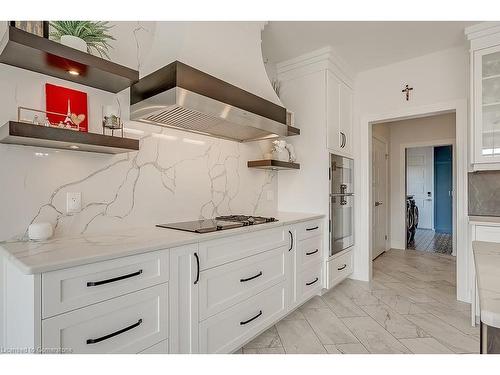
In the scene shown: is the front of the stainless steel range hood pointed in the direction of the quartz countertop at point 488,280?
yes

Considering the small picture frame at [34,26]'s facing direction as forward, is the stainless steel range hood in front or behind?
in front

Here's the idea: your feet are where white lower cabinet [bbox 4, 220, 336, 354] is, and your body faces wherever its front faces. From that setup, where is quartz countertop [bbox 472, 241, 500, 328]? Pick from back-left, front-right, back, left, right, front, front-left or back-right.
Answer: front

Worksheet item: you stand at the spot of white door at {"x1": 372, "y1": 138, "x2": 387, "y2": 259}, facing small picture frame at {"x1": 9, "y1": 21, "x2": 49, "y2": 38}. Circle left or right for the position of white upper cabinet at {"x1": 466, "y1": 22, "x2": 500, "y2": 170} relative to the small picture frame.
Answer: left

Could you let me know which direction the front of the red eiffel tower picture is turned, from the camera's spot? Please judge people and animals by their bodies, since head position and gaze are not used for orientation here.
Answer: facing the viewer and to the right of the viewer

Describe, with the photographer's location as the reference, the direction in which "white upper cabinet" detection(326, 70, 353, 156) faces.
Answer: facing to the right of the viewer

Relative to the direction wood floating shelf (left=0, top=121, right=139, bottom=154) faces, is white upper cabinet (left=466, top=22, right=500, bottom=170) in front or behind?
in front

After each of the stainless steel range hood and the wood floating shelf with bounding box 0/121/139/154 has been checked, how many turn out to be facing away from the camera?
0

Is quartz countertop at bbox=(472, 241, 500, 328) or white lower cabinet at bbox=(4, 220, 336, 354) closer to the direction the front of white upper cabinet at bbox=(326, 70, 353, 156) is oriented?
the quartz countertop

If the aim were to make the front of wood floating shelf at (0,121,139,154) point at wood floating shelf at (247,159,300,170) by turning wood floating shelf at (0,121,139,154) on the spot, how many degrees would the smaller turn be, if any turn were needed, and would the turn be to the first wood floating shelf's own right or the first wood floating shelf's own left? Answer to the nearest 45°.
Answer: approximately 45° to the first wood floating shelf's own left

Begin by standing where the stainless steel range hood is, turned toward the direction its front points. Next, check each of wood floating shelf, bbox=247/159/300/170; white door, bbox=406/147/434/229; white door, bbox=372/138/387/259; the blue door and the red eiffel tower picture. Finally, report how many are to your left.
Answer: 4

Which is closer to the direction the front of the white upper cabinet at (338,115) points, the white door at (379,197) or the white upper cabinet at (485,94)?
the white upper cabinet

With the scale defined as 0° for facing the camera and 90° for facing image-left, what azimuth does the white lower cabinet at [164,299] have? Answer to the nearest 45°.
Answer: approximately 315°

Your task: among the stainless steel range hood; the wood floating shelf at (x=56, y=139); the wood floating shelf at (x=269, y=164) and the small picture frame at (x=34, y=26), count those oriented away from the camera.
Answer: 0
